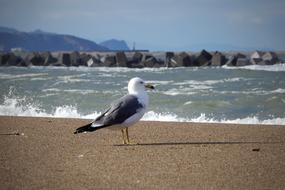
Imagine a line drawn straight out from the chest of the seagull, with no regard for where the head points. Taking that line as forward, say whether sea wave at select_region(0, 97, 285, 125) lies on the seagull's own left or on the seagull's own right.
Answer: on the seagull's own left

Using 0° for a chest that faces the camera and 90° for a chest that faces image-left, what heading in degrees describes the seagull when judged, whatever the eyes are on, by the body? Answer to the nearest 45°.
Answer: approximately 270°
